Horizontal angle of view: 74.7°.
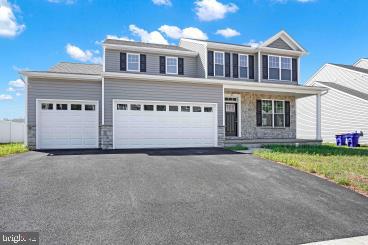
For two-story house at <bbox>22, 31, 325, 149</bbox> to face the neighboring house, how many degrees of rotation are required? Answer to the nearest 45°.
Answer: approximately 135° to its left

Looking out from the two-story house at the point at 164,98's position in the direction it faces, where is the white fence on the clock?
The white fence is roughly at 4 o'clock from the two-story house.

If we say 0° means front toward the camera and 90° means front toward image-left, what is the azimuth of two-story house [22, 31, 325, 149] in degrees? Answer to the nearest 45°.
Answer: approximately 0°

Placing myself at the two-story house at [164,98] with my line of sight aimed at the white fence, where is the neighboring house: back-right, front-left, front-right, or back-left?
back-right
